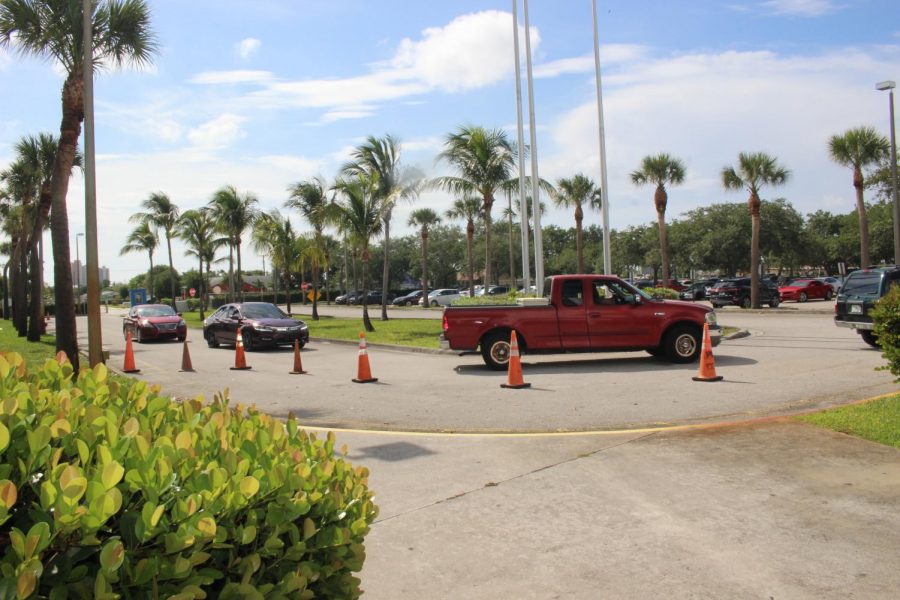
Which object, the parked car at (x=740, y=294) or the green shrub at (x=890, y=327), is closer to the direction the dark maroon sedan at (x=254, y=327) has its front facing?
the green shrub

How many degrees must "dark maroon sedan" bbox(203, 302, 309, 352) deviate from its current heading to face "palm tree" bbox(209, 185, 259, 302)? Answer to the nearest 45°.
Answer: approximately 135° to its left

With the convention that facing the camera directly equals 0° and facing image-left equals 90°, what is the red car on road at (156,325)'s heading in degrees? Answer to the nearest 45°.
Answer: approximately 315°

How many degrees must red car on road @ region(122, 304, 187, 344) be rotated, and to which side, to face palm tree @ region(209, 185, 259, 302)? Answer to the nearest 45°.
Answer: approximately 135° to its left

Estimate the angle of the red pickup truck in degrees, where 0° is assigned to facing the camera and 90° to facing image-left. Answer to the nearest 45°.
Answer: approximately 270°
